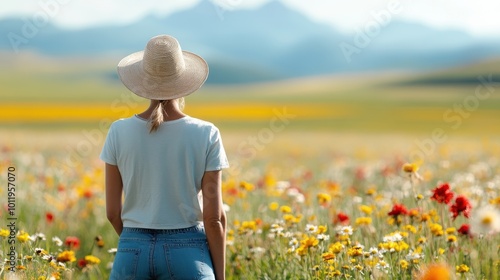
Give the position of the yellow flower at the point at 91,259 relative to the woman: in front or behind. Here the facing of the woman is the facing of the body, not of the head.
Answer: in front

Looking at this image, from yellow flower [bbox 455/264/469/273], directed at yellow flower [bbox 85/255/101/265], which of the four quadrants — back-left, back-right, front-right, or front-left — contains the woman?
front-left

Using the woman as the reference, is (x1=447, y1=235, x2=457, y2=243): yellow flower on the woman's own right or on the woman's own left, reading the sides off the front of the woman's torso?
on the woman's own right

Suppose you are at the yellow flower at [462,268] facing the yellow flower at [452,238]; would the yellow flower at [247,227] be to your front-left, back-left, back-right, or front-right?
front-left

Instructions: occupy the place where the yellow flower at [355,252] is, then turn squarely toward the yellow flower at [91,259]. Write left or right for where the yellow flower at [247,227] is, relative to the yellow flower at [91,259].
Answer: right

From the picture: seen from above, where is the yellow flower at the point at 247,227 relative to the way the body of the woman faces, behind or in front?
in front

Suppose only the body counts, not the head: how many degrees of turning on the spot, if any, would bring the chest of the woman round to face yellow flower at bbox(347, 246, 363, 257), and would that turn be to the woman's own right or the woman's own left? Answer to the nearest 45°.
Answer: approximately 90° to the woman's own right

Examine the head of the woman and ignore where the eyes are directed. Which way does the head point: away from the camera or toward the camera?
away from the camera

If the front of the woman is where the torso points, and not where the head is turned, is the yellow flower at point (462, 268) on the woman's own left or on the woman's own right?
on the woman's own right

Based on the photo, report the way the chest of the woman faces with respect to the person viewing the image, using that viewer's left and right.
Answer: facing away from the viewer
